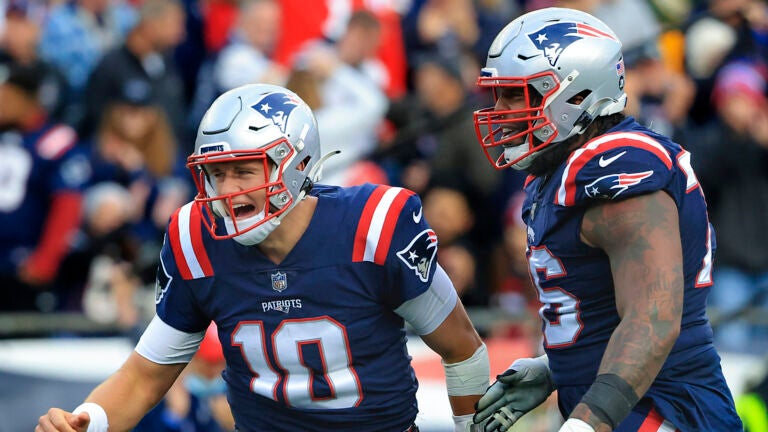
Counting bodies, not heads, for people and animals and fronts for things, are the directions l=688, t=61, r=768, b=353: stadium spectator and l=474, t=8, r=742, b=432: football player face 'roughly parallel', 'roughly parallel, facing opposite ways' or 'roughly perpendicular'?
roughly perpendicular

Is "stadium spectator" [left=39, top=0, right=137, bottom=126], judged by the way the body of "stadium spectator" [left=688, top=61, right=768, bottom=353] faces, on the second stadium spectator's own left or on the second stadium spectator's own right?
on the second stadium spectator's own right

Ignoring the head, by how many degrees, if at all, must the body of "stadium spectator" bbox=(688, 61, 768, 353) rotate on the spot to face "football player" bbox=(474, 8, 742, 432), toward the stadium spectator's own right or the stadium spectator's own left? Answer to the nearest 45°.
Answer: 0° — they already face them

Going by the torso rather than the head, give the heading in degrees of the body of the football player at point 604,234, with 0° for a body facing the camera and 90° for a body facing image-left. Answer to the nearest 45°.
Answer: approximately 90°

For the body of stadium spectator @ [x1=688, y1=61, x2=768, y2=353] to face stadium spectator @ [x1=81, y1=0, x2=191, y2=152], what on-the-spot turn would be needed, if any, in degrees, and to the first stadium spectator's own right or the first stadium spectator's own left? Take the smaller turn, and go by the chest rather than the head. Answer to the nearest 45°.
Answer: approximately 90° to the first stadium spectator's own right

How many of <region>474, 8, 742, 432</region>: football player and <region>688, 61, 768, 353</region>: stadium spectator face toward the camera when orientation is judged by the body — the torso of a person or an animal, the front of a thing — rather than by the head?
1
